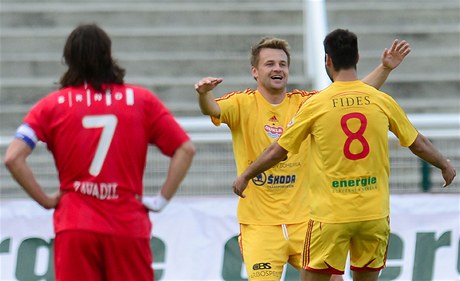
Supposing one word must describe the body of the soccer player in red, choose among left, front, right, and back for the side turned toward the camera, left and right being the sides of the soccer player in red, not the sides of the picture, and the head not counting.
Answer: back

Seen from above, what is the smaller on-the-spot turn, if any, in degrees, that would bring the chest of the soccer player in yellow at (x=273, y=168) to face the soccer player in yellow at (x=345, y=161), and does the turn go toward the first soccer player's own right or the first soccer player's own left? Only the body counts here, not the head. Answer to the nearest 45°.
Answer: approximately 45° to the first soccer player's own left

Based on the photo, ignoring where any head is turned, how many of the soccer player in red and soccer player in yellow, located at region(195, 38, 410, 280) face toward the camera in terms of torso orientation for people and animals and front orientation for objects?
1

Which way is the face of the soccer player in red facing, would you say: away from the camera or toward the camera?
away from the camera

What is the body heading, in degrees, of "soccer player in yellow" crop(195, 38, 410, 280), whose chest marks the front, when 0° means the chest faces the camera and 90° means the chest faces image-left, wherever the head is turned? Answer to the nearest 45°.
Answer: approximately 0°

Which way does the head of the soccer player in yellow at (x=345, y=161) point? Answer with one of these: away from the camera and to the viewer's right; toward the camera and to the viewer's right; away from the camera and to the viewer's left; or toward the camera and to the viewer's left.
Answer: away from the camera and to the viewer's left

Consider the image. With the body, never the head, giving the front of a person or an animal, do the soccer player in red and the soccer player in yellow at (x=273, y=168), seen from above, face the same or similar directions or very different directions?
very different directions
